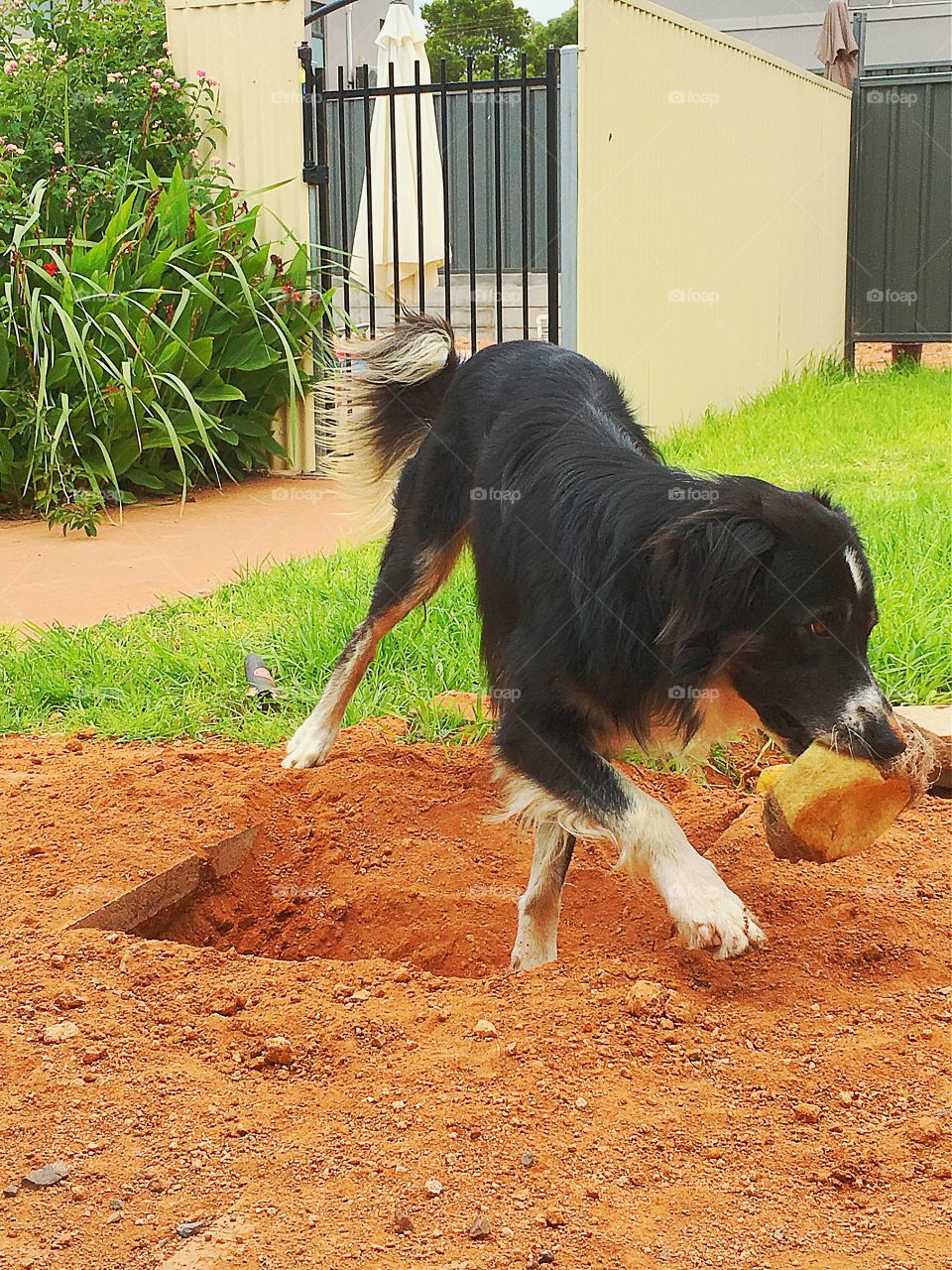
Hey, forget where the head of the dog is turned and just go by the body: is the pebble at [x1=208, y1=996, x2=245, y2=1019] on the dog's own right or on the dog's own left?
on the dog's own right

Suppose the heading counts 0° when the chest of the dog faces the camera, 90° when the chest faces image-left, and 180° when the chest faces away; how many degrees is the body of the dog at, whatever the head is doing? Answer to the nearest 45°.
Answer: approximately 315°

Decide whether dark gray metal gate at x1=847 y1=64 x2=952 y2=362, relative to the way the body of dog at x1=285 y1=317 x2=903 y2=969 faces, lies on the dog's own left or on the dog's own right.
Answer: on the dog's own left

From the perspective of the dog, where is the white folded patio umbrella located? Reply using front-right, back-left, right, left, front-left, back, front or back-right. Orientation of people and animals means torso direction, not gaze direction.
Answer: back-left

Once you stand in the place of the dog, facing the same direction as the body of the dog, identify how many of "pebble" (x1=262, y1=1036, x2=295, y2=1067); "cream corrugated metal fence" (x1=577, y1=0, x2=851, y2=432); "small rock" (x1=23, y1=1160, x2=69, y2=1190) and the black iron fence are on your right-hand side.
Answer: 2

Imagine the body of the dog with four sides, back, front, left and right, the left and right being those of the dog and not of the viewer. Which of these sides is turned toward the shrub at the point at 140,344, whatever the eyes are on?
back

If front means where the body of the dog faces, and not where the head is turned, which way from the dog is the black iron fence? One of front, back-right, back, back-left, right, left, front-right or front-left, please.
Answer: back-left

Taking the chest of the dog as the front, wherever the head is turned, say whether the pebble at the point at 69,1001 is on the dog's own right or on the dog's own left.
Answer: on the dog's own right
